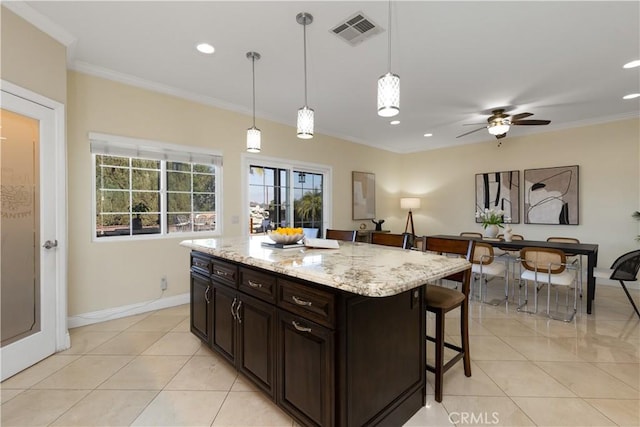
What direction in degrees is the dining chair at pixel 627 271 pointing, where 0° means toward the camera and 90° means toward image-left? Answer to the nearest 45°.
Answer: approximately 90°

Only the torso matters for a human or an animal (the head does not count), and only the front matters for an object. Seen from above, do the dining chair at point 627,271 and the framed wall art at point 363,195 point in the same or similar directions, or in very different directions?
very different directions

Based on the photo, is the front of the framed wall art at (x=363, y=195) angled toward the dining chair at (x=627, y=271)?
yes

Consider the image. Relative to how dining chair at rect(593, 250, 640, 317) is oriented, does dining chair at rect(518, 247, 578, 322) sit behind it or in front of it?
in front

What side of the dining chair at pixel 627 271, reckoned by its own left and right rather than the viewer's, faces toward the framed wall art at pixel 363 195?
front

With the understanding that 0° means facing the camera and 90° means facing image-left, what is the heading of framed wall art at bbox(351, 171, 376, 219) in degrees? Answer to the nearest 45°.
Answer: approximately 315°

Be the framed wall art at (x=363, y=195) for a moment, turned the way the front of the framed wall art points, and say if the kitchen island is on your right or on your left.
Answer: on your right

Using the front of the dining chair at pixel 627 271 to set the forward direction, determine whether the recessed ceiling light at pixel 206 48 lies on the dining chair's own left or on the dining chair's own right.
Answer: on the dining chair's own left

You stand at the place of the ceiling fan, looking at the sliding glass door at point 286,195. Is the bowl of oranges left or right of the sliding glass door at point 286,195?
left

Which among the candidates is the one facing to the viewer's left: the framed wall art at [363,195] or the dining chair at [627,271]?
the dining chair

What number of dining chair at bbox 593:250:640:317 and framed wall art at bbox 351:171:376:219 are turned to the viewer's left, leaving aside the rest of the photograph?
1

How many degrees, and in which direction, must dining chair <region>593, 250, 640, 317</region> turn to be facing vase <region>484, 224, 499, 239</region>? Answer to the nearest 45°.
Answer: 0° — it already faces it

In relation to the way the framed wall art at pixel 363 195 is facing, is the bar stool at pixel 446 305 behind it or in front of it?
in front
